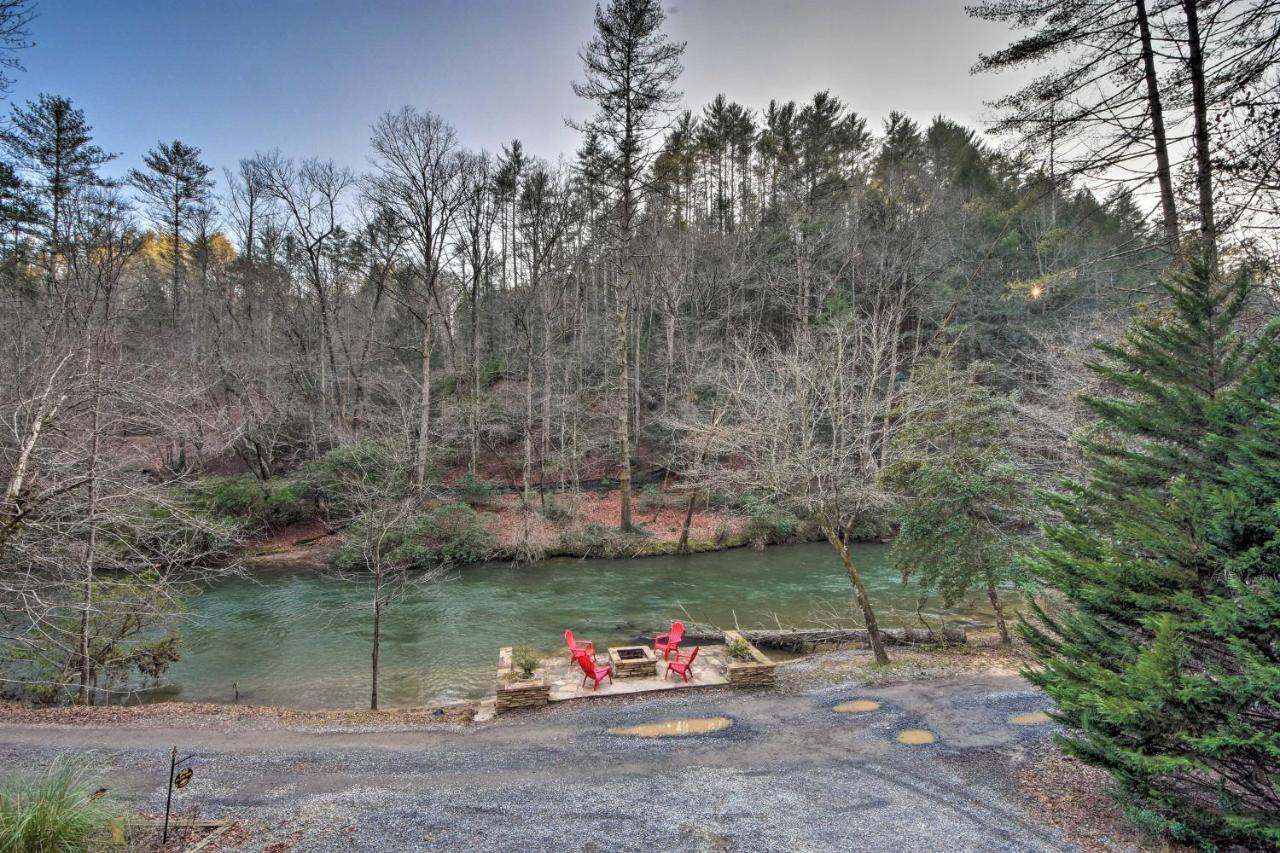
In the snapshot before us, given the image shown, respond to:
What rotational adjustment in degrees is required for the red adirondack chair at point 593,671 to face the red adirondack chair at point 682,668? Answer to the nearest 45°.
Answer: approximately 45° to its right

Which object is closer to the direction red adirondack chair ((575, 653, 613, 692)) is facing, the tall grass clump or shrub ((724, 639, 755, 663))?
the shrub

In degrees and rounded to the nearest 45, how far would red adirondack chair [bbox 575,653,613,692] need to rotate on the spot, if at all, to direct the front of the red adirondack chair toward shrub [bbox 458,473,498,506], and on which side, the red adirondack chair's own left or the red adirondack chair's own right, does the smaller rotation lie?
approximately 45° to the red adirondack chair's own left

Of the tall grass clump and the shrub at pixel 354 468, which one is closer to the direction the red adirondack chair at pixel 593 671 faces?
the shrub

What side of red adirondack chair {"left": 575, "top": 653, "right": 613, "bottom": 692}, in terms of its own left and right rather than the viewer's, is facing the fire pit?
front

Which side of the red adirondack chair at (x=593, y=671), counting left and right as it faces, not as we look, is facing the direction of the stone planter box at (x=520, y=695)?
back

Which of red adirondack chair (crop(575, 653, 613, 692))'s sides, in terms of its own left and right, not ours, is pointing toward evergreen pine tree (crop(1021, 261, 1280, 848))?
right

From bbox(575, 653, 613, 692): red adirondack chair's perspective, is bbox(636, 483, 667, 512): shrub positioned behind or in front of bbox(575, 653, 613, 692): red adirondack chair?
in front

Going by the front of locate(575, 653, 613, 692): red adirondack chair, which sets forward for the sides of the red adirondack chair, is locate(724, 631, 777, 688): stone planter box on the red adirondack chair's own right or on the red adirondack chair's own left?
on the red adirondack chair's own right

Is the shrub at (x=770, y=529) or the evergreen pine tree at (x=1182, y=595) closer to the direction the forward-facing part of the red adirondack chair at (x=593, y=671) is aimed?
the shrub

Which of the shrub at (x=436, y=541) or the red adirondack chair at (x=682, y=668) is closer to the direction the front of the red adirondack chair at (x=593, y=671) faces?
the red adirondack chair

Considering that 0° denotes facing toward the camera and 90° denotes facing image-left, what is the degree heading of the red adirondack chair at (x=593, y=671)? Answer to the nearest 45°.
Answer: approximately 225°

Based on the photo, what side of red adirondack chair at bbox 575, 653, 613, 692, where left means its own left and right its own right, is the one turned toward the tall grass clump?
back

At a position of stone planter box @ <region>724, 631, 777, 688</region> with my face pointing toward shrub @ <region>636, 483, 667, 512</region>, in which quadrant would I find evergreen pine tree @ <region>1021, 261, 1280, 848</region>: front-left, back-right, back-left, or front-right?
back-right
